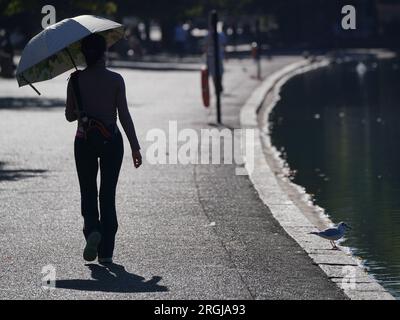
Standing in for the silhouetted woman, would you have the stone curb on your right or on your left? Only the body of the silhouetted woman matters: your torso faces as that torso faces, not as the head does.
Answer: on your right

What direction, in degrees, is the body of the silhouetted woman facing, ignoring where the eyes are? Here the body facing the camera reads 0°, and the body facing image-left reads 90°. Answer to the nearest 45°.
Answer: approximately 180°
